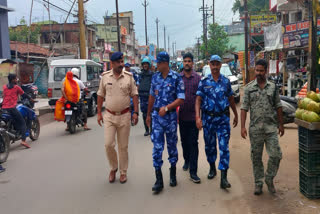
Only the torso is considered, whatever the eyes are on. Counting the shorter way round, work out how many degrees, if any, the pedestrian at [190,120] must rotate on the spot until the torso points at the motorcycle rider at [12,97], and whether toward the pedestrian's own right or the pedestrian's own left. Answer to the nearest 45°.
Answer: approximately 135° to the pedestrian's own right

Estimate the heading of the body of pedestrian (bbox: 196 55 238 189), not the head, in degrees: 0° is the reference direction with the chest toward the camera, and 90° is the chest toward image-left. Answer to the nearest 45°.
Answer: approximately 0°

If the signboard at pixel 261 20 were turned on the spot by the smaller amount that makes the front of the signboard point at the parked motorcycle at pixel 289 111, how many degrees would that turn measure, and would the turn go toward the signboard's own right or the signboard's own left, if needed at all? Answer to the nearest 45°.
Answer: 0° — it already faces it

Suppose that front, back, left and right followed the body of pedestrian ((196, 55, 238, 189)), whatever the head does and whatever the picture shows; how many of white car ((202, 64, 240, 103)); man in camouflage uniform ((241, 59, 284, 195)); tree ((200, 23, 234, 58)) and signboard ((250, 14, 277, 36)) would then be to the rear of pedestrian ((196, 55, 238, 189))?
3

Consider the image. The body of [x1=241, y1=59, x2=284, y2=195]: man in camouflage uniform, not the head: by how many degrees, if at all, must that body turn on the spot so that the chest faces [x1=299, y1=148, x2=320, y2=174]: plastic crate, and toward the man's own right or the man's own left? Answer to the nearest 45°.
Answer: approximately 90° to the man's own left

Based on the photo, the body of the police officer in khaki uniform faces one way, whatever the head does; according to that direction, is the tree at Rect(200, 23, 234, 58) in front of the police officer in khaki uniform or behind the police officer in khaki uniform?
behind

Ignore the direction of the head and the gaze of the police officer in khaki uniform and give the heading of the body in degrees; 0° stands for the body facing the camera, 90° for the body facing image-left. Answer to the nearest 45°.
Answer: approximately 0°

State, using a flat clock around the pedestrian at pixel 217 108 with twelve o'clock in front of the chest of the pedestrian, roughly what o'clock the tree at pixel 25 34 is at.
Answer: The tree is roughly at 5 o'clock from the pedestrian.

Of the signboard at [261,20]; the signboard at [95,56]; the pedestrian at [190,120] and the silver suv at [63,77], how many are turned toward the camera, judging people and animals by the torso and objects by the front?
3
